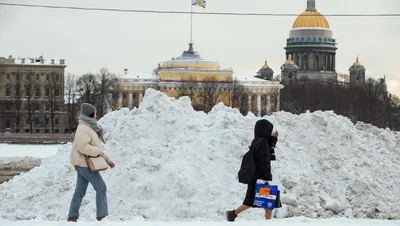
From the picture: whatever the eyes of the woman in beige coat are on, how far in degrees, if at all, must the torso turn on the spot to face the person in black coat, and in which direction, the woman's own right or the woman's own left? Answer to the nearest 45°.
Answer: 0° — they already face them

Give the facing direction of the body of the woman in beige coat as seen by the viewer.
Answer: to the viewer's right
